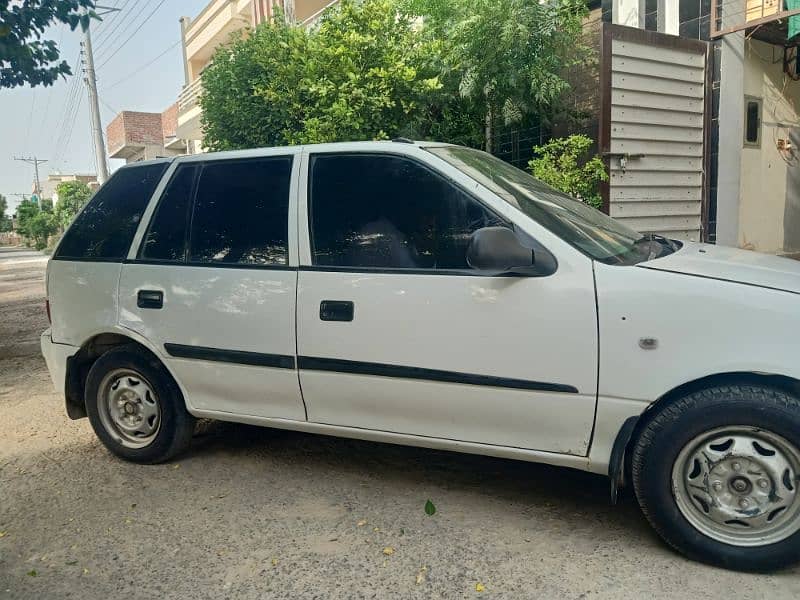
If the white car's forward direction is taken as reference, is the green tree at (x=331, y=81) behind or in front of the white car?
behind

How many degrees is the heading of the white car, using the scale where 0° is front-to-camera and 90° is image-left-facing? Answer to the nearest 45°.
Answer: approximately 315°

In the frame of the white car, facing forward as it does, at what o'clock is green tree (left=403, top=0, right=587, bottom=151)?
The green tree is roughly at 8 o'clock from the white car.

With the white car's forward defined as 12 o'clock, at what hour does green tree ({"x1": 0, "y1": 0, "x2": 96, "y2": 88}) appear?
The green tree is roughly at 6 o'clock from the white car.

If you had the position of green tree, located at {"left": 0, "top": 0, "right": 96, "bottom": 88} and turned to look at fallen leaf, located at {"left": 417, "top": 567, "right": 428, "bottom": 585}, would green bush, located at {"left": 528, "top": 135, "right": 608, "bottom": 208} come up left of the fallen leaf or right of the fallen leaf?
left

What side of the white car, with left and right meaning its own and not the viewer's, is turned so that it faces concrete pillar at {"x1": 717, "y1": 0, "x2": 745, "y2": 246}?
left

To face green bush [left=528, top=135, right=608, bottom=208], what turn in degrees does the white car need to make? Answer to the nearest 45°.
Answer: approximately 135° to its left

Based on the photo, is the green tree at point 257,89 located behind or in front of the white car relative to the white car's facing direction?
behind
